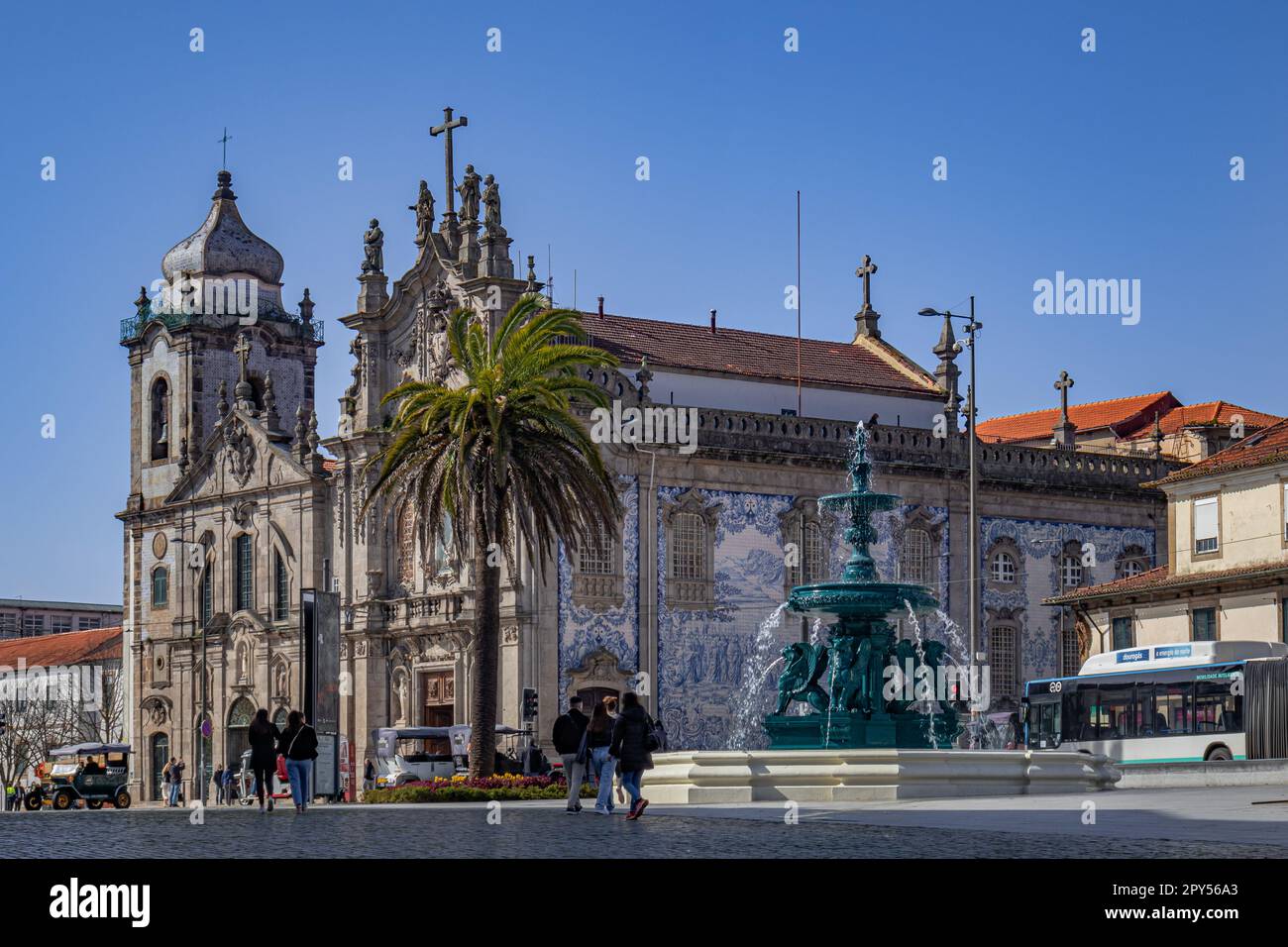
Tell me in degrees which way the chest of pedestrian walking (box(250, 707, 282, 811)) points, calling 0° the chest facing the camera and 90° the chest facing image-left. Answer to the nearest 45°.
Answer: approximately 180°

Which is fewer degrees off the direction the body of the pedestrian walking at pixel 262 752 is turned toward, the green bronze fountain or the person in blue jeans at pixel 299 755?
the green bronze fountain

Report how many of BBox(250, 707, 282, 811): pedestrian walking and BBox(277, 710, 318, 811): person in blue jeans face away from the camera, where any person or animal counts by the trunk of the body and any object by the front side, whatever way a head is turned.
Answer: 2

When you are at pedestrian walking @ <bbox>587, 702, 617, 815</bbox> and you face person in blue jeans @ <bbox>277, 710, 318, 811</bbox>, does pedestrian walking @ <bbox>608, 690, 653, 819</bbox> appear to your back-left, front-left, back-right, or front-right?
back-left

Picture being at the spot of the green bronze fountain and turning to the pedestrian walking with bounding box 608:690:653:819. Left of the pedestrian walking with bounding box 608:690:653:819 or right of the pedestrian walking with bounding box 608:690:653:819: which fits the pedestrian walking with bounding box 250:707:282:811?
right

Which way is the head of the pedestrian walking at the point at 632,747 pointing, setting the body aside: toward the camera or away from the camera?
away from the camera

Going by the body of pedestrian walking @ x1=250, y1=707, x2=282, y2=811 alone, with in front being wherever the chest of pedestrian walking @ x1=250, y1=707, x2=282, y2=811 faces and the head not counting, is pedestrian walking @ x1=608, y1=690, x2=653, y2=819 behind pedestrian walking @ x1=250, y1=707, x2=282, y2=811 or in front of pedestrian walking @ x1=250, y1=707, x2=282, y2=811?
behind

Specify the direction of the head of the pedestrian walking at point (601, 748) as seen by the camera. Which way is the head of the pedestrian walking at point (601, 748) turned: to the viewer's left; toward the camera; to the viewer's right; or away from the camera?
away from the camera

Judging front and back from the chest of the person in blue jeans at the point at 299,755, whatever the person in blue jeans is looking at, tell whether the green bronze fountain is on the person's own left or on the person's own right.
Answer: on the person's own right

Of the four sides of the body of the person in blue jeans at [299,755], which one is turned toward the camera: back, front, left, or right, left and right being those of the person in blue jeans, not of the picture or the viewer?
back
